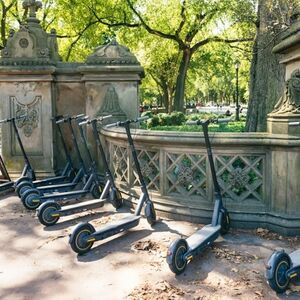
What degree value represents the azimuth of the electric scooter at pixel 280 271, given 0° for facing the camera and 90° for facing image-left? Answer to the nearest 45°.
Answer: approximately 225°

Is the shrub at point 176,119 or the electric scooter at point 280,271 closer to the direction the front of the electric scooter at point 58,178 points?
the shrub

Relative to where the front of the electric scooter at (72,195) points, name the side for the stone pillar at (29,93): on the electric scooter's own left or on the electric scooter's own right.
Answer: on the electric scooter's own left

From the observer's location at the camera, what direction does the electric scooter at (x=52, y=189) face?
facing away from the viewer and to the right of the viewer

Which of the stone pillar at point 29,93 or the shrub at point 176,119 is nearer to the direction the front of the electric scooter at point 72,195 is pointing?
the shrub

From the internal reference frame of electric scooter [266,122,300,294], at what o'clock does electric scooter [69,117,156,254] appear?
electric scooter [69,117,156,254] is roughly at 8 o'clock from electric scooter [266,122,300,294].

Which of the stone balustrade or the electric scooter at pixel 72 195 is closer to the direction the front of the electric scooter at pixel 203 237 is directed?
the stone balustrade

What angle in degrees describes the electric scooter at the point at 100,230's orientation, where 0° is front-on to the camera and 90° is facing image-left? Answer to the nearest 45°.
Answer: approximately 225°

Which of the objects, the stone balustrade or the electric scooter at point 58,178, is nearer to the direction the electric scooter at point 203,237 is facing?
the stone balustrade

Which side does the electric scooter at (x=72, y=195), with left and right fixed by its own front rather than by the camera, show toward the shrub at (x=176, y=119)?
front
